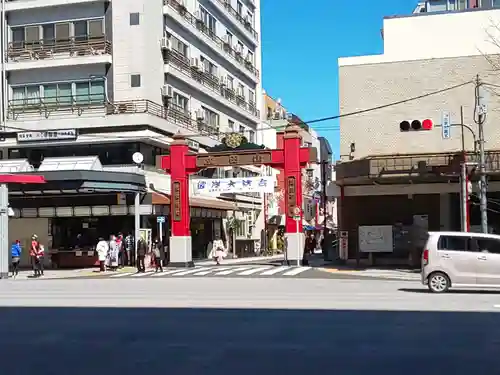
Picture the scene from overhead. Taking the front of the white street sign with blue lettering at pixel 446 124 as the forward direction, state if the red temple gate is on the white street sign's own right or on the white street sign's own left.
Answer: on the white street sign's own right

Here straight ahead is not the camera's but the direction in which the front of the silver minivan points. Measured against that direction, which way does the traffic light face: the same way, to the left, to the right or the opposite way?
to the right

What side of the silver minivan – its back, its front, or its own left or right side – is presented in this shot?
right

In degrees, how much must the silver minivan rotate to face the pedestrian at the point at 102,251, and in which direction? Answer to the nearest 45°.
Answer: approximately 135° to its left

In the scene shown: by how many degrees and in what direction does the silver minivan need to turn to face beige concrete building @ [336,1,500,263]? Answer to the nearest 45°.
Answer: approximately 90° to its left

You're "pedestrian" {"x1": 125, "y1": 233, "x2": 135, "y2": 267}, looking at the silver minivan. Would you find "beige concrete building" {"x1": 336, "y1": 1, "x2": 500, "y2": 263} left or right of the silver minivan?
left

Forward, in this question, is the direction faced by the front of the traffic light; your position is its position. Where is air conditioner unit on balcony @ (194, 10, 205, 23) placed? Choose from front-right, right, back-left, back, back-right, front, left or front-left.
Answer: back-right

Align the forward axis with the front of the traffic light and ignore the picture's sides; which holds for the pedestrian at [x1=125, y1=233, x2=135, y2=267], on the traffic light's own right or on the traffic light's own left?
on the traffic light's own right

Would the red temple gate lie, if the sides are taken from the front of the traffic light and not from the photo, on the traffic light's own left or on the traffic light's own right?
on the traffic light's own right

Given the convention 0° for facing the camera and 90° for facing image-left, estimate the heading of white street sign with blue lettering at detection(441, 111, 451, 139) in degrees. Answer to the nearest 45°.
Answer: approximately 0°
